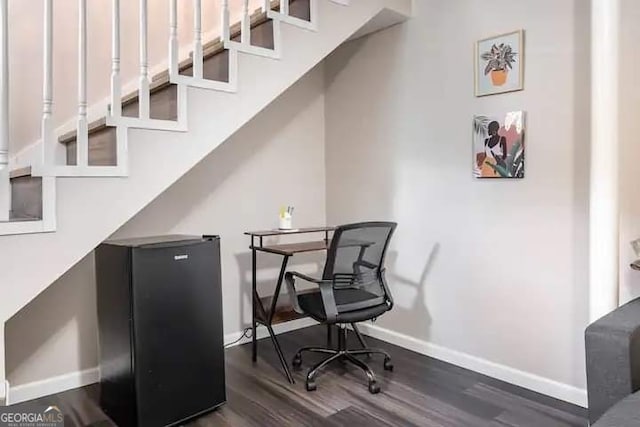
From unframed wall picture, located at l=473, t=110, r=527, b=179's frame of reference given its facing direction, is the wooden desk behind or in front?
in front

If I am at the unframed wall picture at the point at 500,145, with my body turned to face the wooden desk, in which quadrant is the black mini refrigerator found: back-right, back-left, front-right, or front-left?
front-left

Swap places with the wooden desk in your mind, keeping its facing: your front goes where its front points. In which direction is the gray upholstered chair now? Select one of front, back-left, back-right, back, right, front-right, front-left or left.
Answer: front

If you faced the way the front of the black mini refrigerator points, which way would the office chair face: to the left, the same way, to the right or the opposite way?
the opposite way

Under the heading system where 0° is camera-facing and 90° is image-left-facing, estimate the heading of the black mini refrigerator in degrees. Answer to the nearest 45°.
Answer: approximately 315°

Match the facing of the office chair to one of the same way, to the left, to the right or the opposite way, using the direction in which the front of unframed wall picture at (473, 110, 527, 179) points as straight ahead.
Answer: to the right

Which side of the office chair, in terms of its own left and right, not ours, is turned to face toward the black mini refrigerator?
left

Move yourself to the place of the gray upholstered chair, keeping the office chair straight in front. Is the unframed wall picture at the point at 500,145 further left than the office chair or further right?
right

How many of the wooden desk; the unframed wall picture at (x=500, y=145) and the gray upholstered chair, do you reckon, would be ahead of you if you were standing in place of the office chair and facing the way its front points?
1

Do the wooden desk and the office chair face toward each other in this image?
yes

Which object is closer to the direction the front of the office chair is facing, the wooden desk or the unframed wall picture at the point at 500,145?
the wooden desk

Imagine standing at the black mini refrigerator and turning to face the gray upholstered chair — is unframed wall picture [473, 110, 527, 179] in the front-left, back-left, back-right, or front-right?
front-left

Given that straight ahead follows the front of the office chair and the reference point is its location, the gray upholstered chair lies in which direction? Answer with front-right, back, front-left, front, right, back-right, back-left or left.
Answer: back

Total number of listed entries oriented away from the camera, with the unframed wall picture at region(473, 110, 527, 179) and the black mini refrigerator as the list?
0
